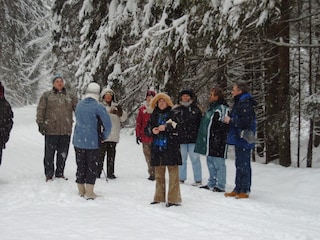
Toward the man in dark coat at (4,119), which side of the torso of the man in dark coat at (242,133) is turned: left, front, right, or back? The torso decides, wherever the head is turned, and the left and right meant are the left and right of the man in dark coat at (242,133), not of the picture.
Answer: front

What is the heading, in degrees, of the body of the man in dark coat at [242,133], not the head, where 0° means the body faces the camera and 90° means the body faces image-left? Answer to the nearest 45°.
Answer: approximately 90°

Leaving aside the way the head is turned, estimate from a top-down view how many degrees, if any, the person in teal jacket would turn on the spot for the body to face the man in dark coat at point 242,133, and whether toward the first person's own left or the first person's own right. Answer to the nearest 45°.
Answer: approximately 135° to the first person's own left

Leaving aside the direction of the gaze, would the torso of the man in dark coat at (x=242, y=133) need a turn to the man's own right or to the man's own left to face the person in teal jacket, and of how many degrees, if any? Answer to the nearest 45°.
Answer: approximately 45° to the man's own right

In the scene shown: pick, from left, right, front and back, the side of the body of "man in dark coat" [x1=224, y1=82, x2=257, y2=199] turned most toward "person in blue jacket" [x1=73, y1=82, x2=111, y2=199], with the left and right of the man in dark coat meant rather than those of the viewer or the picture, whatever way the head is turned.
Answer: front

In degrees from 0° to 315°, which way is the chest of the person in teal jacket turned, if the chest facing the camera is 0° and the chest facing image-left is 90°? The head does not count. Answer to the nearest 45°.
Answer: approximately 90°

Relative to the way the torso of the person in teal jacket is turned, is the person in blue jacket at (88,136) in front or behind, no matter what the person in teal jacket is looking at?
in front

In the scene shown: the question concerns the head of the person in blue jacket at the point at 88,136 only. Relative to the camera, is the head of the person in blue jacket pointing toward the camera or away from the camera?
away from the camera

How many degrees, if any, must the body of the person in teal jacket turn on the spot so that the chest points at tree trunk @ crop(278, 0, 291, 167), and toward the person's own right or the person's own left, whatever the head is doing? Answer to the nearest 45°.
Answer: approximately 135° to the person's own right

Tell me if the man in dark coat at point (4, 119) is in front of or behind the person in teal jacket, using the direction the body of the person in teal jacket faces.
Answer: in front
